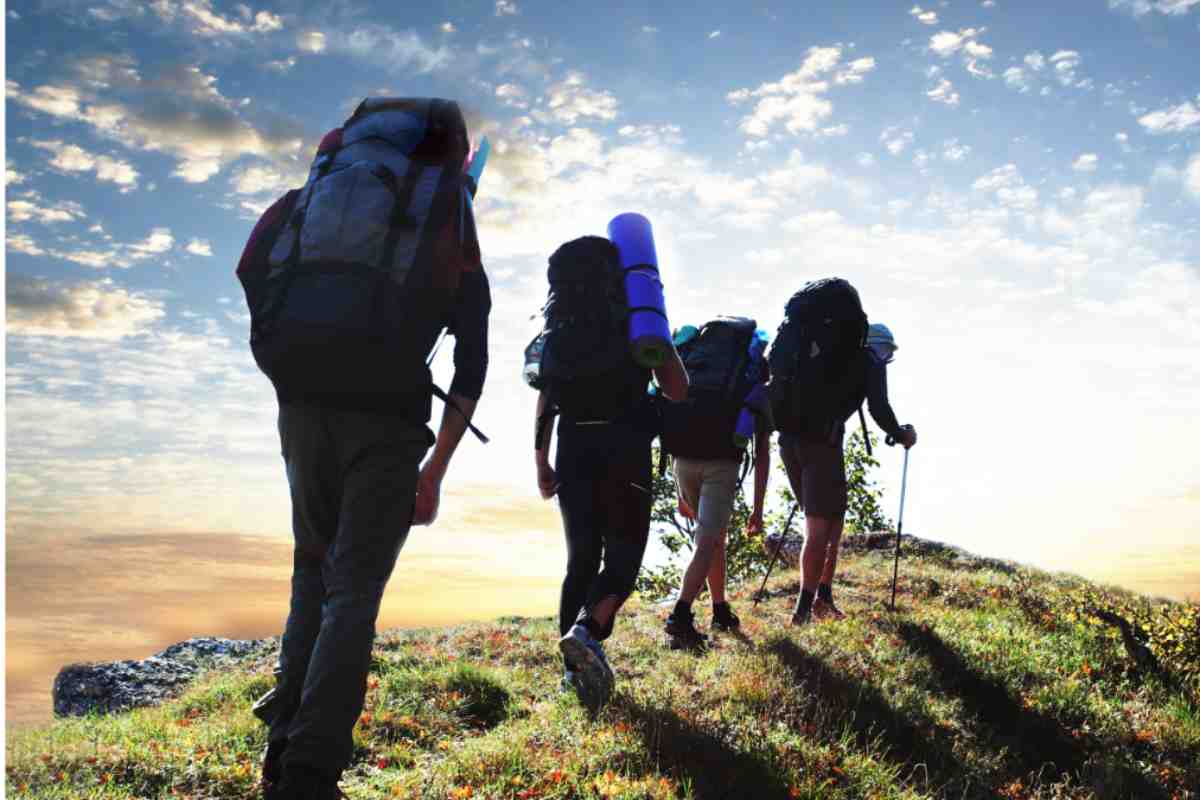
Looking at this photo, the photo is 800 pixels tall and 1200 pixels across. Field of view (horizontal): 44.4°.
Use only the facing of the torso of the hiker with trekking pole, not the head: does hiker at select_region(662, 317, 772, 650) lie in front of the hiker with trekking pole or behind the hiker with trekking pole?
behind

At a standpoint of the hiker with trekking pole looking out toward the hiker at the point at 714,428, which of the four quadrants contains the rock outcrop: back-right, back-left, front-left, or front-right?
front-right

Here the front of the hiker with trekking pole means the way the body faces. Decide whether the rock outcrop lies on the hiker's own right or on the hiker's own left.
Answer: on the hiker's own left

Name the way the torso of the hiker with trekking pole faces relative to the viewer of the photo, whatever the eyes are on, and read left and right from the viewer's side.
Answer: facing away from the viewer and to the right of the viewer

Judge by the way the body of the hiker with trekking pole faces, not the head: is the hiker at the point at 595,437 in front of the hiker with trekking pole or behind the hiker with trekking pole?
behind
